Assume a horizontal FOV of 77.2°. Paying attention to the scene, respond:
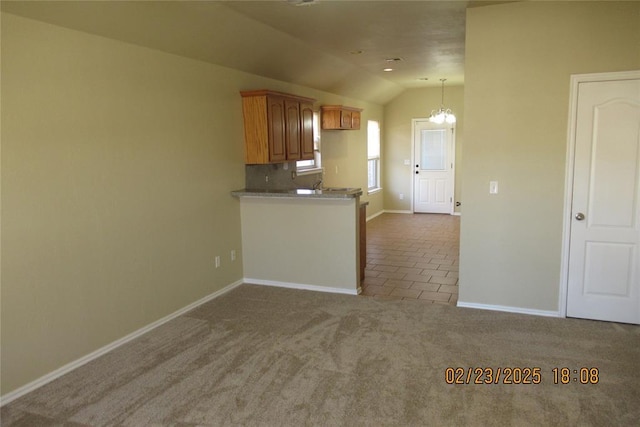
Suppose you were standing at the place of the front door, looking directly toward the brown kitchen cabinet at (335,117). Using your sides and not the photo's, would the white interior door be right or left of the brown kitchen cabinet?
left

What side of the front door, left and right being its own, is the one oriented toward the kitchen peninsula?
front

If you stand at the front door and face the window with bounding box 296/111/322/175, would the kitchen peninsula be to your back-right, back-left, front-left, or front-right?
front-left

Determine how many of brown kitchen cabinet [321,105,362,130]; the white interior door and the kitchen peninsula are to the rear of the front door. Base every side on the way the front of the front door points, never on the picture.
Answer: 0

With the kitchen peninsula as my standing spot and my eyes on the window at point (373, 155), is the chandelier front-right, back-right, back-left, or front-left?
front-right

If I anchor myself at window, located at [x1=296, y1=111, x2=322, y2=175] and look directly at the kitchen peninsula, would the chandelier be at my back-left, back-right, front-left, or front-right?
back-left

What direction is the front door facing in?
toward the camera

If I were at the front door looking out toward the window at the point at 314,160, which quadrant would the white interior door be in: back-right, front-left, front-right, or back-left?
front-left

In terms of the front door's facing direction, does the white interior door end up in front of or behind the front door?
in front

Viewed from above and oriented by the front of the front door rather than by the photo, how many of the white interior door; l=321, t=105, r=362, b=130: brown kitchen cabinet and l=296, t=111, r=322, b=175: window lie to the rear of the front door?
0

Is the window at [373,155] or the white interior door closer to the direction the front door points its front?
the white interior door

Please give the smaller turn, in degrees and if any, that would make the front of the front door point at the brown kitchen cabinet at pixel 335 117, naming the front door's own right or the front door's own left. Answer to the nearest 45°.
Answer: approximately 45° to the front door's own right
